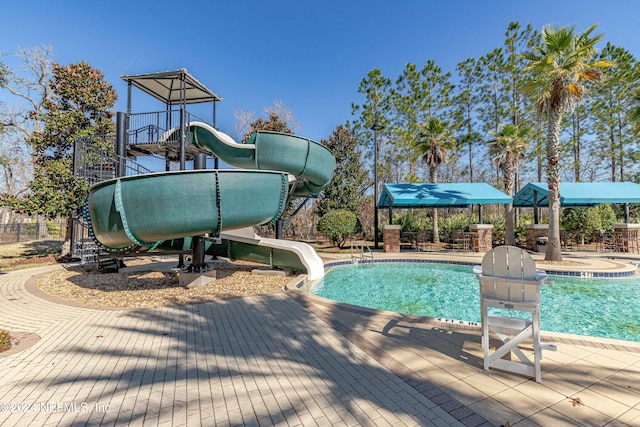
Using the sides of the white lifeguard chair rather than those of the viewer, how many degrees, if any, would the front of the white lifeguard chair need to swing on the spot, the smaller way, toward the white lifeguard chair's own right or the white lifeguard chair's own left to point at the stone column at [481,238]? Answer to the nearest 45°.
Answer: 0° — it already faces it

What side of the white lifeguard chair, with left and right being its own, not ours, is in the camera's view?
back

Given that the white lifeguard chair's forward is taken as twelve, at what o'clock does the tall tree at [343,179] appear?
The tall tree is roughly at 11 o'clock from the white lifeguard chair.

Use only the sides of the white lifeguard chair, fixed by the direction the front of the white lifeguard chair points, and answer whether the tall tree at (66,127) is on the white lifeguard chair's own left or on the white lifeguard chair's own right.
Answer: on the white lifeguard chair's own left

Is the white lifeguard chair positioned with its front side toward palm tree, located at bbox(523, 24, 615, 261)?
yes
